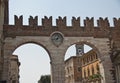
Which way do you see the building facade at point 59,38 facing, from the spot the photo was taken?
facing the viewer
